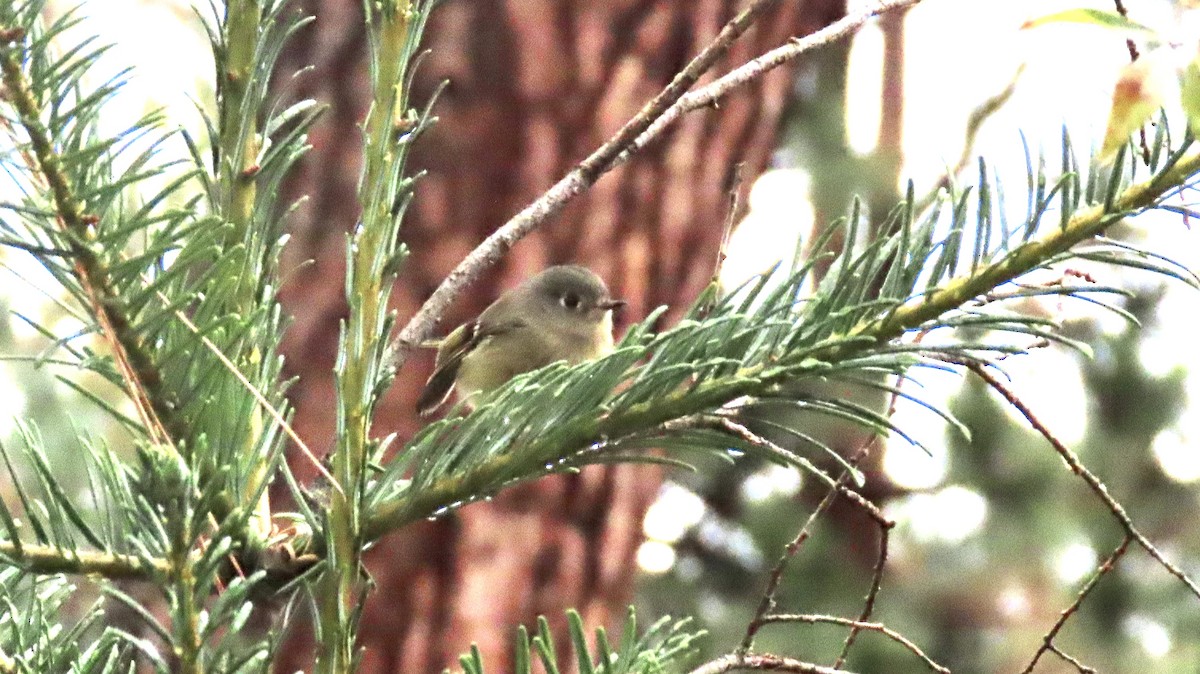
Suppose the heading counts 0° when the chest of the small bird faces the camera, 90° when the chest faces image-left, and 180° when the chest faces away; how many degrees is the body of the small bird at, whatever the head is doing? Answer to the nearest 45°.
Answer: approximately 270°
